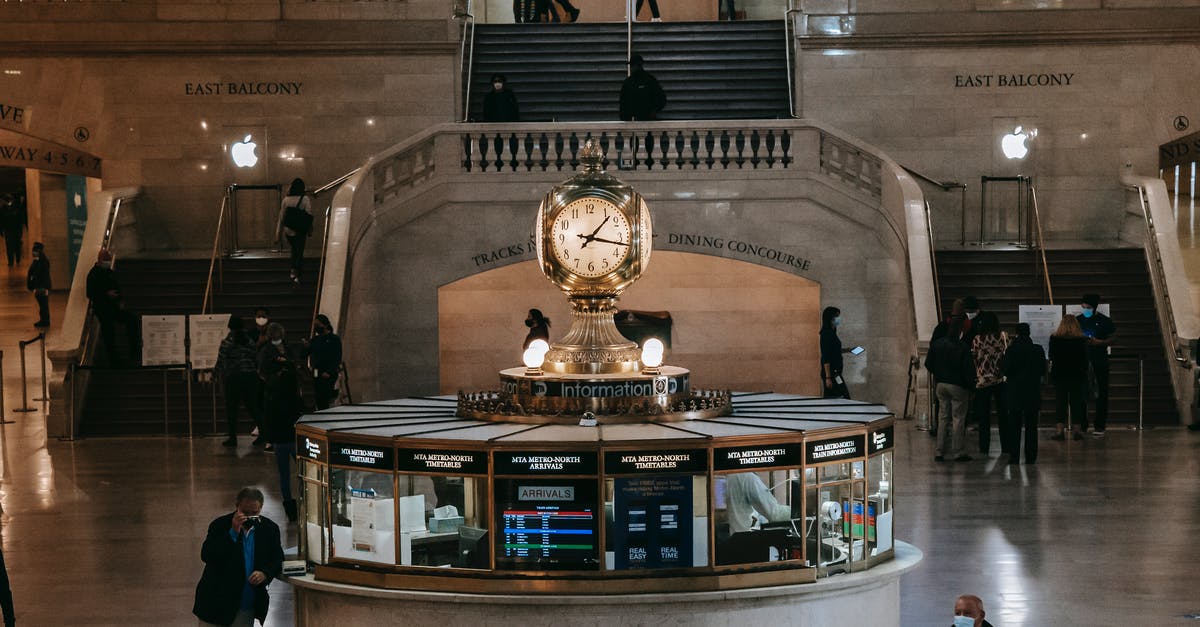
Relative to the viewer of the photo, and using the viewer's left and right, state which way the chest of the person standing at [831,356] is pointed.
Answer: facing to the right of the viewer

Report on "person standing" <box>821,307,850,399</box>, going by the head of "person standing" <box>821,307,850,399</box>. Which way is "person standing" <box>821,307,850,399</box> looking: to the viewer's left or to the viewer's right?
to the viewer's right

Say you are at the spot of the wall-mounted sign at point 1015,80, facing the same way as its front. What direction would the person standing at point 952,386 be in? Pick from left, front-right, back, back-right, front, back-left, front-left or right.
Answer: front

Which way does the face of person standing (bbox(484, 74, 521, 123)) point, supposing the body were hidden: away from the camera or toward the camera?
toward the camera

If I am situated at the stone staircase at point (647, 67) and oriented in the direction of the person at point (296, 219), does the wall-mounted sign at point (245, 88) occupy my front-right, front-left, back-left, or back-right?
front-right

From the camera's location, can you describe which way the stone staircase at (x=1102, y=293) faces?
facing the viewer

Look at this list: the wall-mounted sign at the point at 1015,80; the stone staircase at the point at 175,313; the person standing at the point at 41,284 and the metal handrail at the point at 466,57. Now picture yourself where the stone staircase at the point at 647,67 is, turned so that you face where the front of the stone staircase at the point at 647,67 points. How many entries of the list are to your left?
1

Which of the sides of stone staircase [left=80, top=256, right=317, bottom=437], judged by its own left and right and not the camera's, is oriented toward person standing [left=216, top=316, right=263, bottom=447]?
front

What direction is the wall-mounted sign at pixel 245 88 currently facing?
toward the camera

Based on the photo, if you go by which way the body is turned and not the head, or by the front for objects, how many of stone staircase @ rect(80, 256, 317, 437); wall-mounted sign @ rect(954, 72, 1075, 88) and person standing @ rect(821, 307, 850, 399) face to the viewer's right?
1
